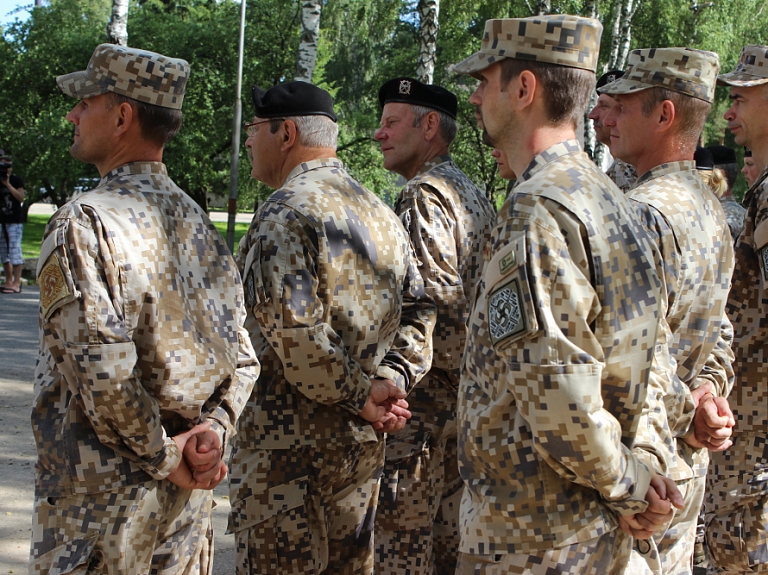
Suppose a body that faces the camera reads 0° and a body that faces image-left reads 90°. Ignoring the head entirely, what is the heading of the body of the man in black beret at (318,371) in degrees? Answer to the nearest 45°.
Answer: approximately 135°

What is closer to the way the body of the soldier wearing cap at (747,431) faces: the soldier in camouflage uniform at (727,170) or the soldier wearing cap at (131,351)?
the soldier wearing cap

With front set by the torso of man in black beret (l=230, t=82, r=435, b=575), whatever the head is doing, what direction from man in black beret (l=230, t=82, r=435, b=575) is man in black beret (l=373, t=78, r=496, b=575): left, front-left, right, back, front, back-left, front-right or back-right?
right

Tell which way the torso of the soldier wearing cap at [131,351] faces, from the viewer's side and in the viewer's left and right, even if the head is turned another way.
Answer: facing away from the viewer and to the left of the viewer

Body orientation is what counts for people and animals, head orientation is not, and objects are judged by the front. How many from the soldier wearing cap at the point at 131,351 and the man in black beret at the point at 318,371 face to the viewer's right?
0

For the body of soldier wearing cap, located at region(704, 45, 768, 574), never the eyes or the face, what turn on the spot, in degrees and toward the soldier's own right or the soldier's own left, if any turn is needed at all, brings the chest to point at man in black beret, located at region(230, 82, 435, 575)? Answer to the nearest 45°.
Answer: approximately 45° to the soldier's own left

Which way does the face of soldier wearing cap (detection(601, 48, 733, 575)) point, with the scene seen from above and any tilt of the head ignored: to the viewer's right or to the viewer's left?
to the viewer's left

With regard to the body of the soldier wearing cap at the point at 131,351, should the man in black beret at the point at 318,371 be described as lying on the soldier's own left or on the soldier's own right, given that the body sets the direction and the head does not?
on the soldier's own right

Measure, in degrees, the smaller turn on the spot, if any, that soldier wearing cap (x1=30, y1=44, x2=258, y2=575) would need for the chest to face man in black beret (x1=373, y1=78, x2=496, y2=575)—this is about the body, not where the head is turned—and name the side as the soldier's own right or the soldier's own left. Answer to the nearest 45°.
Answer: approximately 90° to the soldier's own right

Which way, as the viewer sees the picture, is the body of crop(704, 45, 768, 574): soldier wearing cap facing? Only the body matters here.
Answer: to the viewer's left

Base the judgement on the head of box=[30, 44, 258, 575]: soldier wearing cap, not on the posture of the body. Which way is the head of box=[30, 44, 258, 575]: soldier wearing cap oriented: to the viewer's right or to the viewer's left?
to the viewer's left

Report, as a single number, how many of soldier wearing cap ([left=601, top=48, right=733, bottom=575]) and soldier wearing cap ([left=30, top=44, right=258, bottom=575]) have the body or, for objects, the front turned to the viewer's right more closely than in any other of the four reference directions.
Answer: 0
